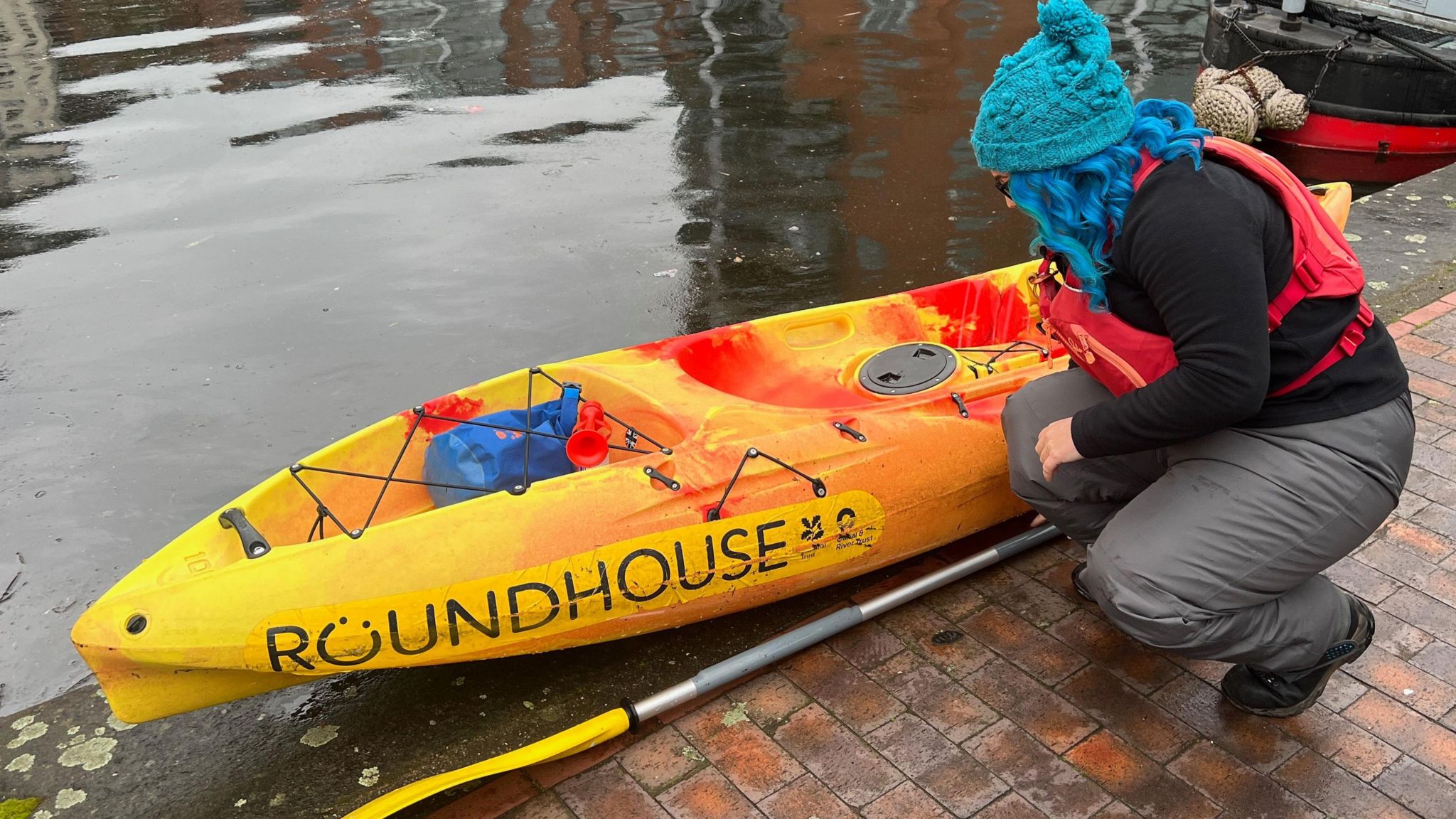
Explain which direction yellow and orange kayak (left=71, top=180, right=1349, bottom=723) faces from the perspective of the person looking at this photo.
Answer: facing away from the viewer and to the right of the viewer

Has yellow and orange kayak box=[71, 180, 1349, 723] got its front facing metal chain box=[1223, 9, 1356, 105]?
yes
